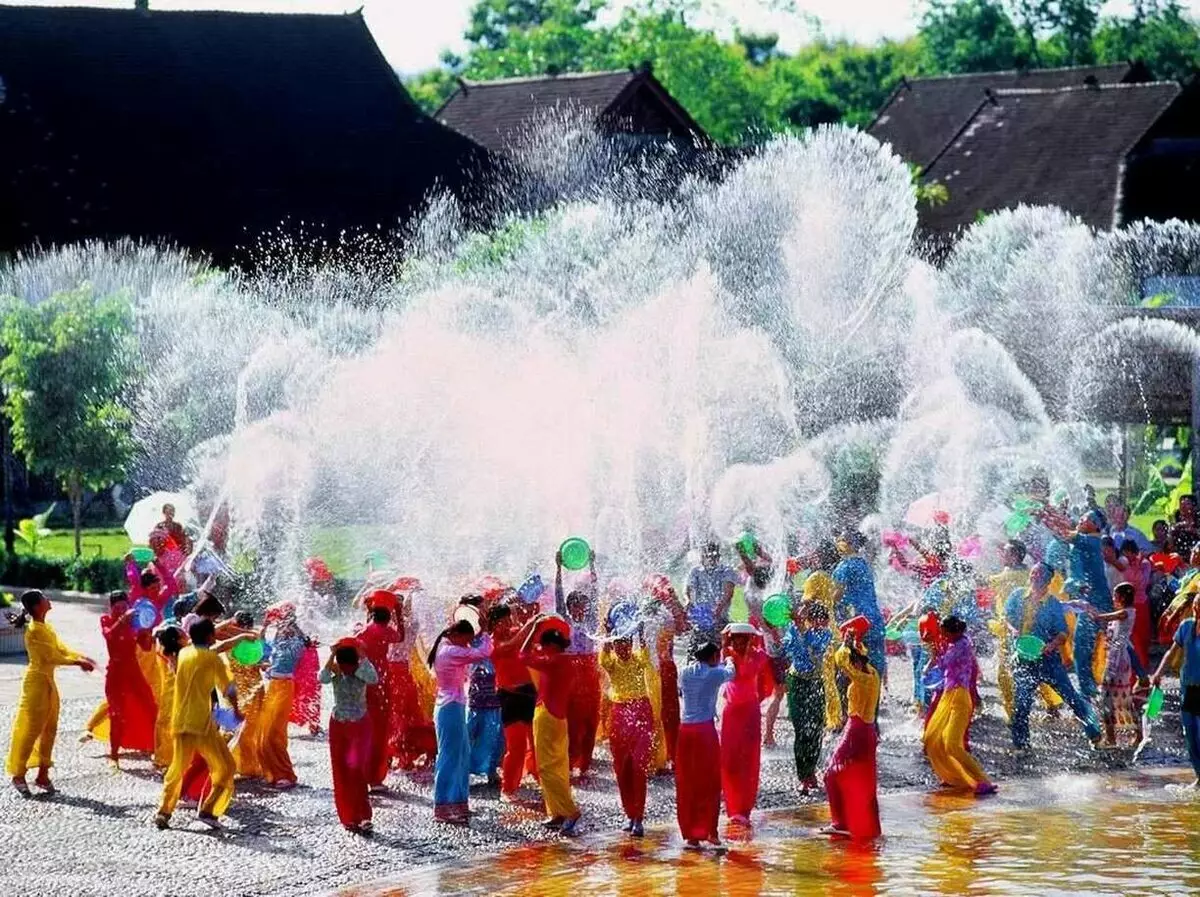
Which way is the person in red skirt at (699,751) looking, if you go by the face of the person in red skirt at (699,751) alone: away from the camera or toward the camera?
away from the camera

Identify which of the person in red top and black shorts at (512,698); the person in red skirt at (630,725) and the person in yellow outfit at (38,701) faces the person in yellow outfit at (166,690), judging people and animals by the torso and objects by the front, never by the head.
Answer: the person in yellow outfit at (38,701)

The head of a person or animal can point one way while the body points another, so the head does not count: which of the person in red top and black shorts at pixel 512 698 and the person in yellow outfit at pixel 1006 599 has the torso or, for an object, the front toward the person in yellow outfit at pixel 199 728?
the person in yellow outfit at pixel 1006 599

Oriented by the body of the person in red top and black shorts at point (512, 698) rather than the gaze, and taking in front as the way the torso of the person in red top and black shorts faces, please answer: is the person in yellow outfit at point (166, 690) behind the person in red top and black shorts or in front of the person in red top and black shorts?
behind

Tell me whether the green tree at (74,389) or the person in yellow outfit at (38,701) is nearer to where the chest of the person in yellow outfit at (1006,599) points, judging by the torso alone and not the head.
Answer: the person in yellow outfit

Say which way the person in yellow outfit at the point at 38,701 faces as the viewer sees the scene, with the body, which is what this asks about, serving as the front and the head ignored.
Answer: to the viewer's right
